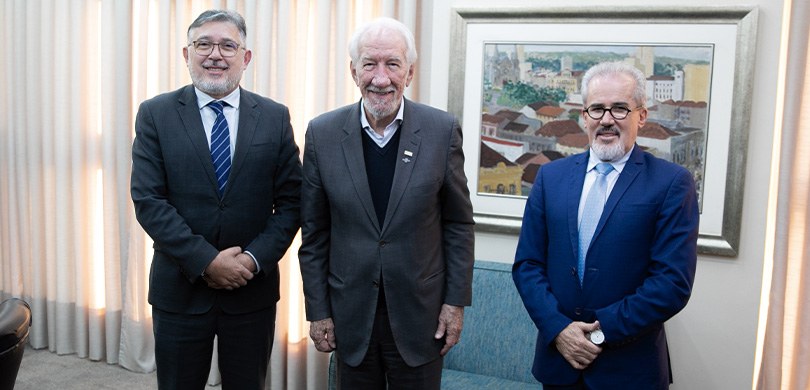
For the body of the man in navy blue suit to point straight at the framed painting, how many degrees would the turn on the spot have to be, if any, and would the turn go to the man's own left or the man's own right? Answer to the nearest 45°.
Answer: approximately 135° to the man's own right

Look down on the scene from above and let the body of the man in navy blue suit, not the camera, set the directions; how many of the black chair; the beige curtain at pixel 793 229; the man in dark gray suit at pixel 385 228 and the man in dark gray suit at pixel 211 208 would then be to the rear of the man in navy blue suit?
1

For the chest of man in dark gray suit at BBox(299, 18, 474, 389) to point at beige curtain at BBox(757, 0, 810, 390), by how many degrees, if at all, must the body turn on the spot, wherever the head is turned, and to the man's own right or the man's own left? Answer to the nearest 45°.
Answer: approximately 90° to the man's own left

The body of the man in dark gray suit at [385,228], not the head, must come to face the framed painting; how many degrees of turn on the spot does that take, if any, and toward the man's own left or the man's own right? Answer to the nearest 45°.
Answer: approximately 135° to the man's own left

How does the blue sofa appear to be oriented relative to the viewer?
toward the camera

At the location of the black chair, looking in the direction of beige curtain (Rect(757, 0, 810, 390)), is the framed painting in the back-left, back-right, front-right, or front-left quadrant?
front-left

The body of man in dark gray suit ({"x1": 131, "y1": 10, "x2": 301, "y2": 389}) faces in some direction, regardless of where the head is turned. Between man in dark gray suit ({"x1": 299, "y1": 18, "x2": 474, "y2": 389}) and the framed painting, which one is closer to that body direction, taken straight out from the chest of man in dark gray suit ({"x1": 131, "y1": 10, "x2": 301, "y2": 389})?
the man in dark gray suit

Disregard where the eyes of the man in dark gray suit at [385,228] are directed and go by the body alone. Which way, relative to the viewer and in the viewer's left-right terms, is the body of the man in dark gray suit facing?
facing the viewer

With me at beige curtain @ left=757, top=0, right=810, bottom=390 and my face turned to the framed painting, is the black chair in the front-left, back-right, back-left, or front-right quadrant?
front-left

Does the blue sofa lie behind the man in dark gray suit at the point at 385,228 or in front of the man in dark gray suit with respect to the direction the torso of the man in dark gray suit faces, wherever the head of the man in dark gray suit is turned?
behind

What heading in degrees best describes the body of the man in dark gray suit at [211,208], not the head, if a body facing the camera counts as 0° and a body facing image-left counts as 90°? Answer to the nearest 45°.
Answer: approximately 0°
